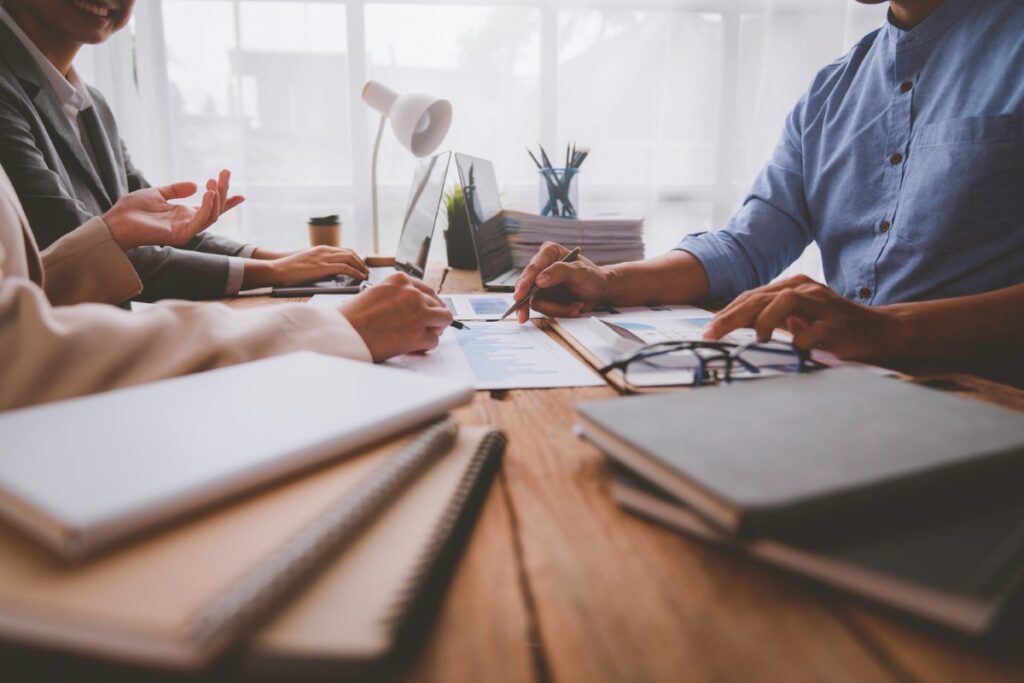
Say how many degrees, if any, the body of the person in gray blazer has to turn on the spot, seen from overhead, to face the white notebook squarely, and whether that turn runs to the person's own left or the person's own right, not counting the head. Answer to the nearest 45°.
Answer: approximately 45° to the person's own right

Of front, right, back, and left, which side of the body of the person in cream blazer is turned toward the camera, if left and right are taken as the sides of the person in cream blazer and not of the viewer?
right

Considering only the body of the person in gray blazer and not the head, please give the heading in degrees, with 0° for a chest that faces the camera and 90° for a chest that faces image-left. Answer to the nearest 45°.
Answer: approximately 315°

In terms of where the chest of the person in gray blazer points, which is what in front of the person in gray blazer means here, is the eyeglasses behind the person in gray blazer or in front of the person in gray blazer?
in front

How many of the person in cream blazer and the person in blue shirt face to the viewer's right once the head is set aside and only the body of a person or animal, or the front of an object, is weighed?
1

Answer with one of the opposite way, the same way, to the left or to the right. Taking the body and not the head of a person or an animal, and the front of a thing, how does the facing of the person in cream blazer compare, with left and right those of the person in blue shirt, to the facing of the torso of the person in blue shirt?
the opposite way

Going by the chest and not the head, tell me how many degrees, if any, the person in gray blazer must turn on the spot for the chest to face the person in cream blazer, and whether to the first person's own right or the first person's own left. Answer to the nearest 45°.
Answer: approximately 45° to the first person's own right
